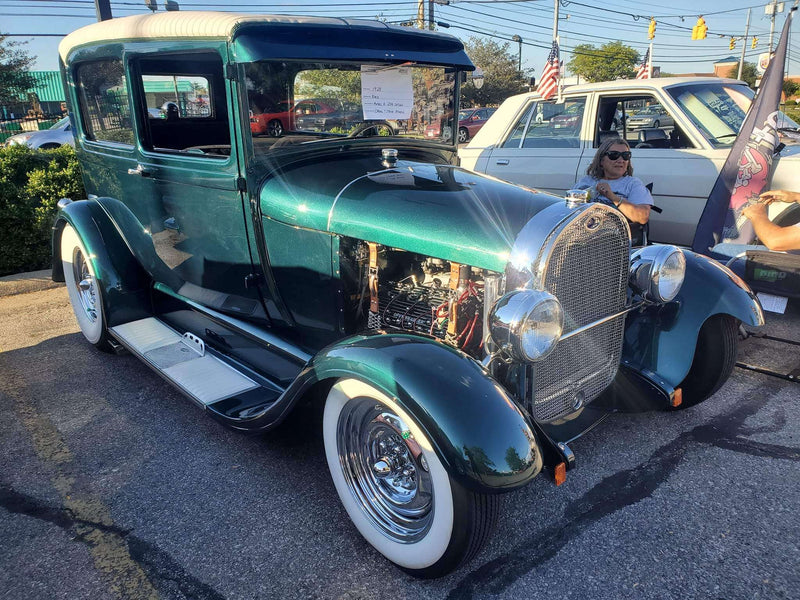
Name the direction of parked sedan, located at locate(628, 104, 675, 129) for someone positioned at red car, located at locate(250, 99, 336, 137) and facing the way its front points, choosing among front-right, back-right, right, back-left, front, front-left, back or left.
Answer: back

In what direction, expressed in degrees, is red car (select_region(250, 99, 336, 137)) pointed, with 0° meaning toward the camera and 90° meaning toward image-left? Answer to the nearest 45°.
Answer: approximately 45°

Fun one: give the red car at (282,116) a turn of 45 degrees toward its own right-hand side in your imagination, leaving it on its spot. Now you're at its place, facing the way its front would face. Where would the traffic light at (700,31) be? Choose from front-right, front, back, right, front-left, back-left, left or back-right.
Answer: back-right

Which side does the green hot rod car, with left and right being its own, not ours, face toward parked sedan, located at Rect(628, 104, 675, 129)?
left

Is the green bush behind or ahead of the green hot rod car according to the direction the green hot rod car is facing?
behind

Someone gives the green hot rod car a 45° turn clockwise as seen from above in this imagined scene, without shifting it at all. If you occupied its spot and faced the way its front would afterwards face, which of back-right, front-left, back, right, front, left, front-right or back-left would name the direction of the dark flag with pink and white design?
back-left

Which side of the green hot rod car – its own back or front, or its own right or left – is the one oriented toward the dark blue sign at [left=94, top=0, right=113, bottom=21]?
back
